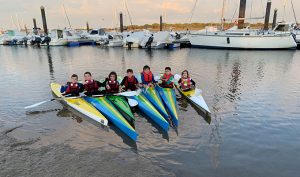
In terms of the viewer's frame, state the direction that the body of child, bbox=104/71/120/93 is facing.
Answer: toward the camera

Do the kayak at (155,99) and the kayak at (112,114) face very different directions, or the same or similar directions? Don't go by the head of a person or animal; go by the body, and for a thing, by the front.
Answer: same or similar directions

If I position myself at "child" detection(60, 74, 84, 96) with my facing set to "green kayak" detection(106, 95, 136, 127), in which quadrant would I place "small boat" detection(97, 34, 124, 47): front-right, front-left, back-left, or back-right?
back-left

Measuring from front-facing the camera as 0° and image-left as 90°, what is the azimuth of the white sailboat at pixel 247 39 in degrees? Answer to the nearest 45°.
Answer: approximately 90°

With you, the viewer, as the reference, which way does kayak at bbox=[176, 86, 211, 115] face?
facing the viewer and to the right of the viewer

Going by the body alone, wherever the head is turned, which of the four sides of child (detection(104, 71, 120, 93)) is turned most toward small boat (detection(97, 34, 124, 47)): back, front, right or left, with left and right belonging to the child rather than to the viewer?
back

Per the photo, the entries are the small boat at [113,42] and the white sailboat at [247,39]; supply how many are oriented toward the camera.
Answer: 0

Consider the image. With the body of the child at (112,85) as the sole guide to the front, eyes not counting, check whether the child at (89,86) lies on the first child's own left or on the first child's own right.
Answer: on the first child's own right

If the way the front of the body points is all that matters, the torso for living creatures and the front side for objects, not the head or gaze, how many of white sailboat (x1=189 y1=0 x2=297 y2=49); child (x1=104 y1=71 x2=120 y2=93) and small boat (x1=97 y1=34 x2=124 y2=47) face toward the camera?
1

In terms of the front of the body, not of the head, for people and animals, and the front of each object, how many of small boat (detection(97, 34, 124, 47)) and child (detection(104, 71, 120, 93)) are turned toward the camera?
1

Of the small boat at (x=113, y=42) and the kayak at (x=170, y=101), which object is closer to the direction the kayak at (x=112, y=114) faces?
the kayak
